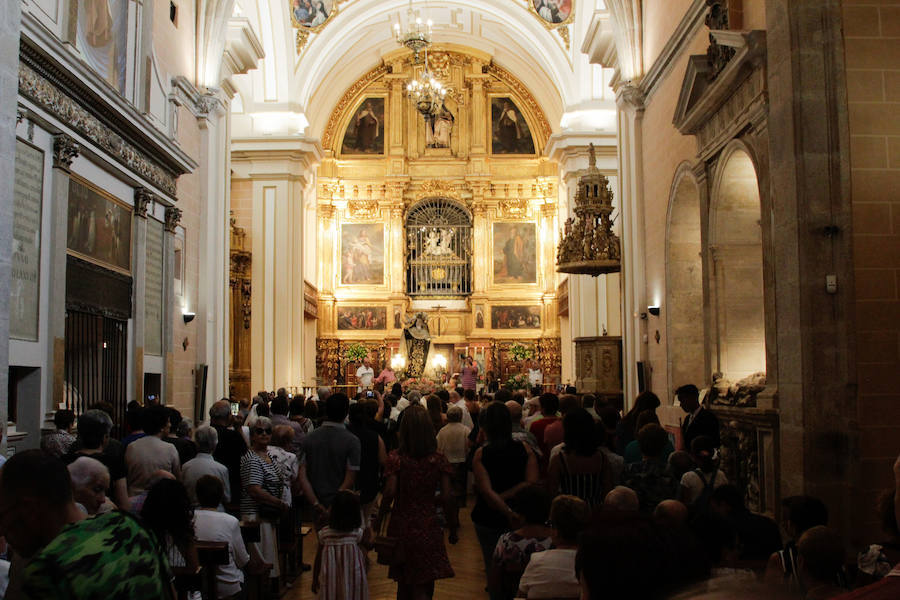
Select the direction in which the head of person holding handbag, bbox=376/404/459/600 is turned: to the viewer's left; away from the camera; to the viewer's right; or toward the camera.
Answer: away from the camera

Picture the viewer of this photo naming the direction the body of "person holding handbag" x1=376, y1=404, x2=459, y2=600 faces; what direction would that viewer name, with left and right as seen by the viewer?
facing away from the viewer

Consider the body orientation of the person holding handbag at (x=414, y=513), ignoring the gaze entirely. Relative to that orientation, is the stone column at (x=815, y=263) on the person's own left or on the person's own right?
on the person's own right

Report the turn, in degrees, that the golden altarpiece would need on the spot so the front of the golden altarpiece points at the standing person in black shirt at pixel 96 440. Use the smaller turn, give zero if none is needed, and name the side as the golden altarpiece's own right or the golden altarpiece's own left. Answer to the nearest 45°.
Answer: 0° — it already faces them

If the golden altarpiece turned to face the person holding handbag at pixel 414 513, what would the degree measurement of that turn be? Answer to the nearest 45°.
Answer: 0° — it already faces them

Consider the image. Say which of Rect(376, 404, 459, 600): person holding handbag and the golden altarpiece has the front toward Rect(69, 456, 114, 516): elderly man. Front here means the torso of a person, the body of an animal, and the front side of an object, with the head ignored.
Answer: the golden altarpiece

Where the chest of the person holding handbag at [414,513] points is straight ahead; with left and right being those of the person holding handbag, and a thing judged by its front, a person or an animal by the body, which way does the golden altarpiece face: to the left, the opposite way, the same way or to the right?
the opposite way

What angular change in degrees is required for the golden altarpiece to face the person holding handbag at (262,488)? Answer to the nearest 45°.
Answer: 0° — it already faces them

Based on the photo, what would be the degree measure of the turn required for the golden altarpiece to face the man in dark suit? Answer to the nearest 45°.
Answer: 0° — it already faces them

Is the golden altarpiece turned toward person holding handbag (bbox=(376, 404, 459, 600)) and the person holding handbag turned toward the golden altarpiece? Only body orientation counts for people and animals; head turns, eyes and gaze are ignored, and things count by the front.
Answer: yes

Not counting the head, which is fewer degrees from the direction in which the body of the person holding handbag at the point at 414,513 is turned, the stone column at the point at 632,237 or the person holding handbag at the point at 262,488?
the stone column
